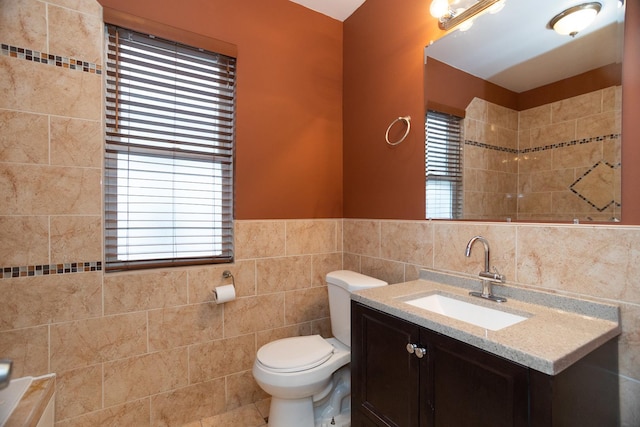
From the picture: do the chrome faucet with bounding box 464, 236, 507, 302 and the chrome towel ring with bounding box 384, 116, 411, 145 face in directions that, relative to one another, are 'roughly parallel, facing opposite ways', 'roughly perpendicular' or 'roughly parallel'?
roughly parallel

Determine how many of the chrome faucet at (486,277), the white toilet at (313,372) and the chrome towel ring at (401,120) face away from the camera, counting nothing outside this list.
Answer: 0

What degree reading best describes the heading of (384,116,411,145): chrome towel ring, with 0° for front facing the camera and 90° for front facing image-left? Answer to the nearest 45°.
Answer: approximately 45°

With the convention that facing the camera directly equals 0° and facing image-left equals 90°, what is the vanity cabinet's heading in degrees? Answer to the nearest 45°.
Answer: approximately 45°

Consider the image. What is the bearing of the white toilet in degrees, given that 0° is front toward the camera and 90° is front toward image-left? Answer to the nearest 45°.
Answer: approximately 45°

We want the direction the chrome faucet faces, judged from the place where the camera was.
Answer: facing the viewer and to the left of the viewer

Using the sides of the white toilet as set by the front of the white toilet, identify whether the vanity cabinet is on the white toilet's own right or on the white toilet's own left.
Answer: on the white toilet's own left

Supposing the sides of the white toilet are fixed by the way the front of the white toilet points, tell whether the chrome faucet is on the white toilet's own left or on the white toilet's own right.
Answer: on the white toilet's own left
